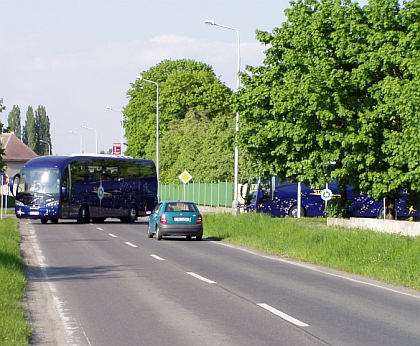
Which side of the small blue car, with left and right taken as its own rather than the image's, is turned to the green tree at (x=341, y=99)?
right

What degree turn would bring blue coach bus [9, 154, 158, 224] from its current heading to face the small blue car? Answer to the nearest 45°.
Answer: approximately 45° to its left

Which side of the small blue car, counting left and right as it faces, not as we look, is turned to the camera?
back

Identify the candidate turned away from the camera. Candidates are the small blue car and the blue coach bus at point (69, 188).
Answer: the small blue car

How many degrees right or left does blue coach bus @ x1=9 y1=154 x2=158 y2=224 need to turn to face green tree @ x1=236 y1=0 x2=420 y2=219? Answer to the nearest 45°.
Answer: approximately 90° to its left

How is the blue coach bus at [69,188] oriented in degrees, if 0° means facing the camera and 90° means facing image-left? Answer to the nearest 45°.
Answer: approximately 45°

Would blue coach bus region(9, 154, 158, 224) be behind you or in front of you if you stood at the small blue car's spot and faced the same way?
in front

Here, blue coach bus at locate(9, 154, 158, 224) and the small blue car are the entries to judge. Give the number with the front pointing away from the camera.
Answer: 1
